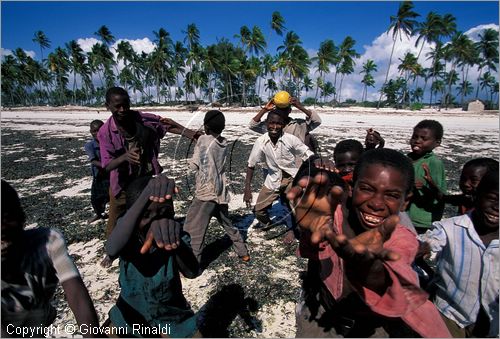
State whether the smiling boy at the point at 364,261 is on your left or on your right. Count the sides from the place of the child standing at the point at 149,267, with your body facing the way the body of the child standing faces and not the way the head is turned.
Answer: on your left

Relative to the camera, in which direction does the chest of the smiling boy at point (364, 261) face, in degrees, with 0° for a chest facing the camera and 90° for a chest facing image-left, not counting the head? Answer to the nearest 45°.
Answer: approximately 0°

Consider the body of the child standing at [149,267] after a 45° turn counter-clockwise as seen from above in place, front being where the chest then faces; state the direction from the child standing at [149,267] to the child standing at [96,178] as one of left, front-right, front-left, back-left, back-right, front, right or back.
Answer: back-left

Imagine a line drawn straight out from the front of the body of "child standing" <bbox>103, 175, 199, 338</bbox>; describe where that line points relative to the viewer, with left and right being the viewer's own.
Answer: facing the viewer

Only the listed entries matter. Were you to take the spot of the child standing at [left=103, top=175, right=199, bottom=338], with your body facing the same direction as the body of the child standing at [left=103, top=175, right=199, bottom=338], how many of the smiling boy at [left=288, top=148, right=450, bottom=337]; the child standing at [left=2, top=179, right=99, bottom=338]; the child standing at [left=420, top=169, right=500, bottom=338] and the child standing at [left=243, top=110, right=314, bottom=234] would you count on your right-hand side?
1

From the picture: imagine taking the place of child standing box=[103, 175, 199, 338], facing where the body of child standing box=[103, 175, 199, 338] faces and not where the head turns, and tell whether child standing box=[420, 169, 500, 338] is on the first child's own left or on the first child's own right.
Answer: on the first child's own left

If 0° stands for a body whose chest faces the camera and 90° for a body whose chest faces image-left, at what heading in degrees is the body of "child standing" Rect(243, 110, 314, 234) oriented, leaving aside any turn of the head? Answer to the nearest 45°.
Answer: approximately 0°

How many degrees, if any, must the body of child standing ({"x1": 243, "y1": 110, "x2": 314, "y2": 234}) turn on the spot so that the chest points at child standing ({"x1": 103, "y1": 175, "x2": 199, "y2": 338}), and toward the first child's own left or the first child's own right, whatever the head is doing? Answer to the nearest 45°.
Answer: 0° — they already face them

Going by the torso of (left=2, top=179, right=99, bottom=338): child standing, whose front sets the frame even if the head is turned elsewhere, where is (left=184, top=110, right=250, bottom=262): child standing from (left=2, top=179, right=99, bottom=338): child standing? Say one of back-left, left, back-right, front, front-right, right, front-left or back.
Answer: back-left

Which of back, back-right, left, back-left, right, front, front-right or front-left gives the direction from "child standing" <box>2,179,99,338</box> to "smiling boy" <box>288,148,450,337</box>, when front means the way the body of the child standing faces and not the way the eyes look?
front-left

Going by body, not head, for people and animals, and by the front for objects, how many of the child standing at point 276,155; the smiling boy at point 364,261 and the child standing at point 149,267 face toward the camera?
3

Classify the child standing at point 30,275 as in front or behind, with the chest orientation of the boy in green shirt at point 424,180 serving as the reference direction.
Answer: in front
